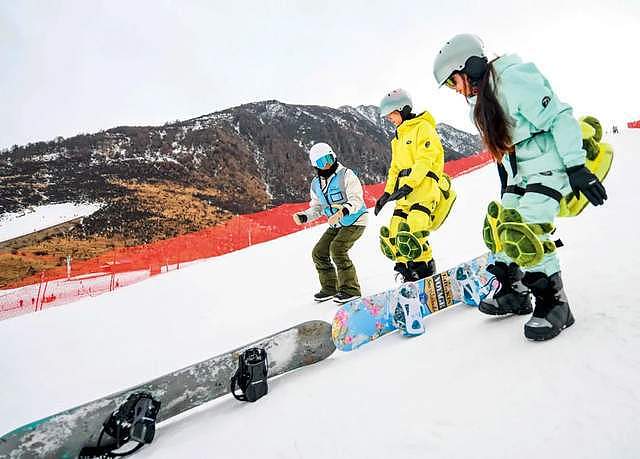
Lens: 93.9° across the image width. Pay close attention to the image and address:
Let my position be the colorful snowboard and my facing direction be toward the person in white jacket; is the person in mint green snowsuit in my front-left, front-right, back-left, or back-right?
back-right

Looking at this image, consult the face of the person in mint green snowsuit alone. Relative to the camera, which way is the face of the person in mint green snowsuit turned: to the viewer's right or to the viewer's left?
to the viewer's left

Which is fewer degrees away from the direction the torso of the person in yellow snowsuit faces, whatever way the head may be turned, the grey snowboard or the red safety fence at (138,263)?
the grey snowboard

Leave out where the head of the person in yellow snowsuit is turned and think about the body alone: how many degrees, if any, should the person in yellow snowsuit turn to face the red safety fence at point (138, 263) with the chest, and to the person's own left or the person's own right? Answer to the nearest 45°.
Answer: approximately 90° to the person's own right

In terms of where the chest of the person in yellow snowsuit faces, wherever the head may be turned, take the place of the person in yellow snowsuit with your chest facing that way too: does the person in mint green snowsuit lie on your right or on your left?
on your left

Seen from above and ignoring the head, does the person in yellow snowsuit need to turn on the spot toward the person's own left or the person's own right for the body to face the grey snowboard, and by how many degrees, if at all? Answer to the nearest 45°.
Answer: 0° — they already face it

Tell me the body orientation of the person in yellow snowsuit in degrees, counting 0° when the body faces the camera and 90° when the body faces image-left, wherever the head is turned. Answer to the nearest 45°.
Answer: approximately 45°
